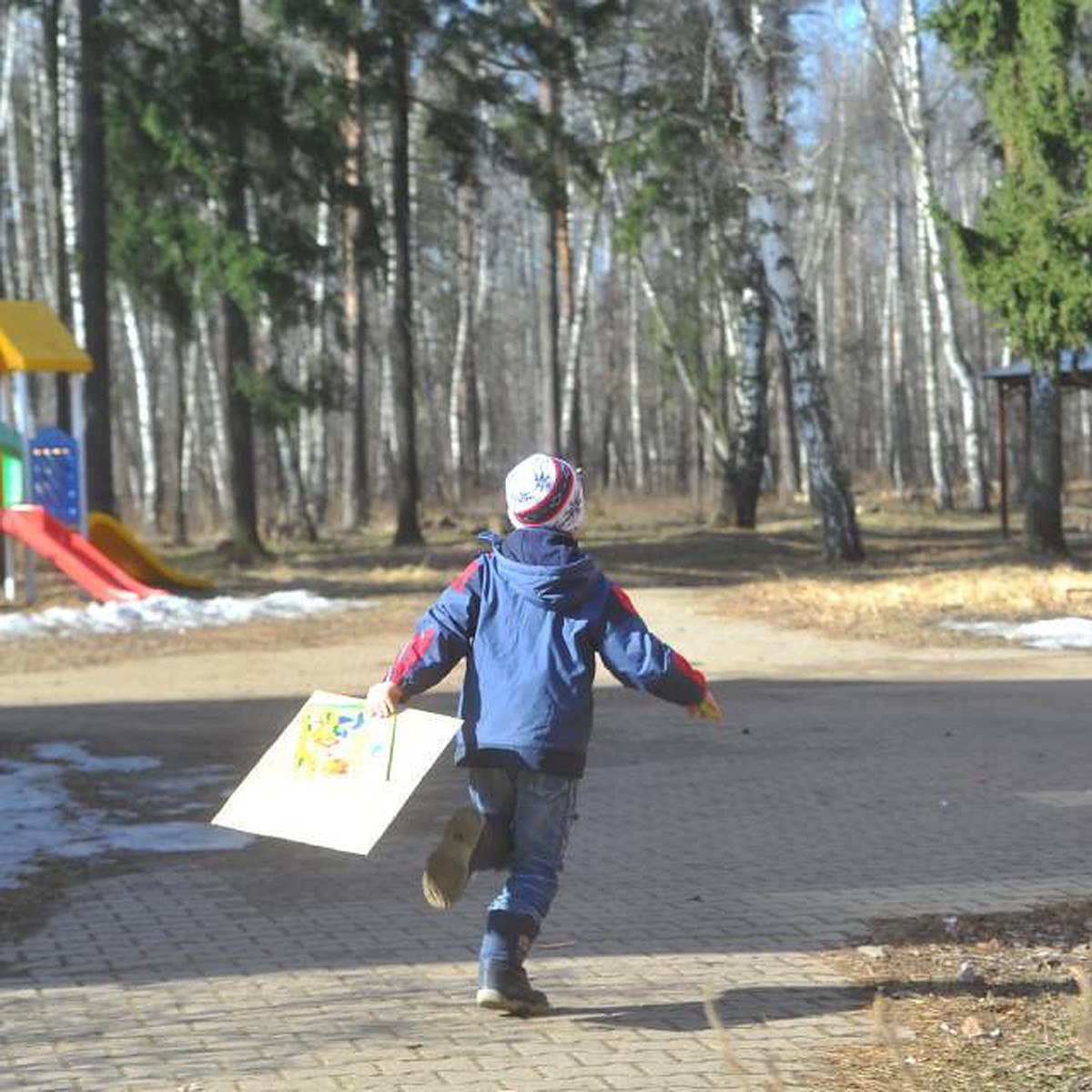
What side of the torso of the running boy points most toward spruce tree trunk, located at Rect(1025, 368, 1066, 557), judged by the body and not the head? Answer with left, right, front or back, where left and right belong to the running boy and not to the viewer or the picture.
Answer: front

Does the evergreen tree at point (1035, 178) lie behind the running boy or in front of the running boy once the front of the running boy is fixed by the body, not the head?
in front

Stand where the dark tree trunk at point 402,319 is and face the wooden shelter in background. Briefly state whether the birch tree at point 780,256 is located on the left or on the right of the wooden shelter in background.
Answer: right

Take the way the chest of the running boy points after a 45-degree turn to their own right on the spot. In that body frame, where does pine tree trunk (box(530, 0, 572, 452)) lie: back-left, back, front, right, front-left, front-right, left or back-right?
front-left

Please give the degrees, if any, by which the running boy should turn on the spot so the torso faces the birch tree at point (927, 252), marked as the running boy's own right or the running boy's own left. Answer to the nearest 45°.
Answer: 0° — they already face it

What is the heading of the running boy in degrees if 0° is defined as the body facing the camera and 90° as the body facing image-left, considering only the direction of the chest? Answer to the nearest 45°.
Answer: approximately 180°

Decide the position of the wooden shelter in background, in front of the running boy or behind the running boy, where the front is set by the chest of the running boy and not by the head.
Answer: in front

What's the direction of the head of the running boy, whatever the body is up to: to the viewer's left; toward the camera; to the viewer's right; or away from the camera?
away from the camera
